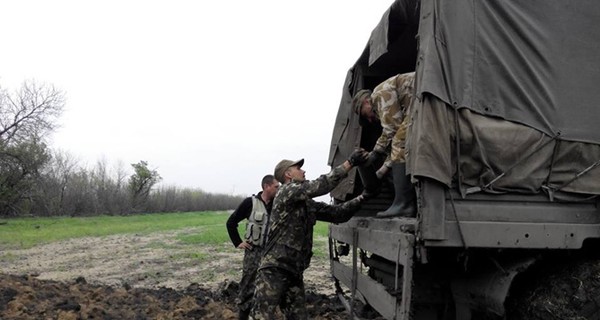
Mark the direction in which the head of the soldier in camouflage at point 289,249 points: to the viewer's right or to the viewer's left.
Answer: to the viewer's right

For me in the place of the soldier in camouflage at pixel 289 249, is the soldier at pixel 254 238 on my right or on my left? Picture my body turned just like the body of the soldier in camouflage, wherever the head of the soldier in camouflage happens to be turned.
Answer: on my left

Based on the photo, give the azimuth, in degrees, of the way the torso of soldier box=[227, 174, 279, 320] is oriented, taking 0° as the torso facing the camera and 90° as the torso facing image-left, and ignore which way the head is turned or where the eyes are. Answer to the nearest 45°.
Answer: approximately 315°

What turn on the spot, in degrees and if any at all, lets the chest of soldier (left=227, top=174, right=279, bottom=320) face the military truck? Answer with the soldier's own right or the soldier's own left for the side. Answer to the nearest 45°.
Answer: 0° — they already face it

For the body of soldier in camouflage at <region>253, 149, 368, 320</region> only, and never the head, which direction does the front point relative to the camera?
to the viewer's right

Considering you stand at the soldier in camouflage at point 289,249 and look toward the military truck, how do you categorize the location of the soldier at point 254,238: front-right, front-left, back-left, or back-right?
back-left

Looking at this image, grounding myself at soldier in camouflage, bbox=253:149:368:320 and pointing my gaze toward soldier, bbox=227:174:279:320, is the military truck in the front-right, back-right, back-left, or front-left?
back-right

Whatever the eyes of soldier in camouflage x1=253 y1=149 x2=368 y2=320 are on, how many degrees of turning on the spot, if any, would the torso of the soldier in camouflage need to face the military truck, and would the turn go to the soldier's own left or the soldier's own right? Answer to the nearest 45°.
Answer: approximately 45° to the soldier's own right

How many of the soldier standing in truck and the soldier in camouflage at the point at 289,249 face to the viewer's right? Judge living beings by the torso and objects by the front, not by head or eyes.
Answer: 1

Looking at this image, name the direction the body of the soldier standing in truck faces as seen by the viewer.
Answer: to the viewer's left

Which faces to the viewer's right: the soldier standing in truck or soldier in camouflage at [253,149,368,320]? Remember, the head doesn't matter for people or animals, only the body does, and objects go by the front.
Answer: the soldier in camouflage

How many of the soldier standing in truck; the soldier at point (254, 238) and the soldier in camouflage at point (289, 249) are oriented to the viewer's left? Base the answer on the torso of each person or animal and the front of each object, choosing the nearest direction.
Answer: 1

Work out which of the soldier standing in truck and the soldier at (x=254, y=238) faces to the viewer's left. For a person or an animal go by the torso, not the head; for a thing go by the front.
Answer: the soldier standing in truck

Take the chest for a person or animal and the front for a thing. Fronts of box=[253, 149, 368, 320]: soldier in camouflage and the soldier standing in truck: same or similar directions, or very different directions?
very different directions

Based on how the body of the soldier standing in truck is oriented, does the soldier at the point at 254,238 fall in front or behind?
in front
